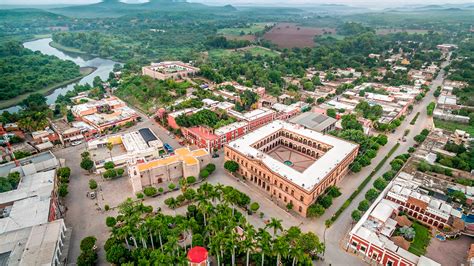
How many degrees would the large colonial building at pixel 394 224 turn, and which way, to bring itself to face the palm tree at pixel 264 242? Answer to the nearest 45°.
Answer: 0° — it already faces it

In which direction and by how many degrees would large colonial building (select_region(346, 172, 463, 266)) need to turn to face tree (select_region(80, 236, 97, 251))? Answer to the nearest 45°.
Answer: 0° — it already faces it

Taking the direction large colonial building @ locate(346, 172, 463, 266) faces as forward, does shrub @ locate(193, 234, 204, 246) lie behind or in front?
in front

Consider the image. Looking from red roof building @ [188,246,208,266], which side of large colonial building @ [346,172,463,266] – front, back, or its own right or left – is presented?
front

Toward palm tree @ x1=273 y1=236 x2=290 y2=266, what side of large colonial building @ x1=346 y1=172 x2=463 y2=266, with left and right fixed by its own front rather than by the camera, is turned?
front

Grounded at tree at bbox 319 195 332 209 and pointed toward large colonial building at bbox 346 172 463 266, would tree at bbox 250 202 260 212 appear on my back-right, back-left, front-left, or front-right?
back-right

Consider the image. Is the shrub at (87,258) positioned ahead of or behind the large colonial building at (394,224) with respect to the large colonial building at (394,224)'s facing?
ahead

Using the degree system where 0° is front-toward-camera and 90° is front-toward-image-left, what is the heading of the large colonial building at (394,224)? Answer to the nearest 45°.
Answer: approximately 45°

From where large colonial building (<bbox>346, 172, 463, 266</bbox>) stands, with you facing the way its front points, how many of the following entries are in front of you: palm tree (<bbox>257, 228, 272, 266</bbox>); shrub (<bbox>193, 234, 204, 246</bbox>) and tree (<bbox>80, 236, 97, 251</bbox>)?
3

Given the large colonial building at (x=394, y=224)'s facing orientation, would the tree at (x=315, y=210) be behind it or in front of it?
in front

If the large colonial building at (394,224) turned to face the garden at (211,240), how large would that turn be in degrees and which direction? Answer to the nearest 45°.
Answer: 0° — it already faces it

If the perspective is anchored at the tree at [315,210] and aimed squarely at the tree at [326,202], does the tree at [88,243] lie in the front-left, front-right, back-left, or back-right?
back-left
